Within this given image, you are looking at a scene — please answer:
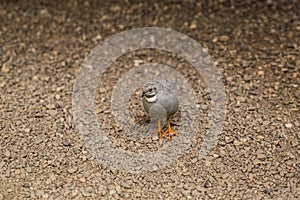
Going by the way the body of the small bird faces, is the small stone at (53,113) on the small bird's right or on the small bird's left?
on the small bird's right

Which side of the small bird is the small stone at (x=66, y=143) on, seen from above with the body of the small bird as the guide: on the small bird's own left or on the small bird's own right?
on the small bird's own right

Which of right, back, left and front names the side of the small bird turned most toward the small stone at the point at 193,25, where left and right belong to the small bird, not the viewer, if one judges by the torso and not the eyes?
back

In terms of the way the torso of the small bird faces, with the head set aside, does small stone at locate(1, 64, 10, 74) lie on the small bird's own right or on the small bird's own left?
on the small bird's own right

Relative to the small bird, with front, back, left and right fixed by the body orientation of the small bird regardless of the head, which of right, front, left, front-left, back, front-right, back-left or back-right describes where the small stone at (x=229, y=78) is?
back

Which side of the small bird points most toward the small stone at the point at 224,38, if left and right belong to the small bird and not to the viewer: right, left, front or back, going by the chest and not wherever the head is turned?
back

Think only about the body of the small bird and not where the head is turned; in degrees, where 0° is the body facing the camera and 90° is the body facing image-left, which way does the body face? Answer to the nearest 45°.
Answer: approximately 45°

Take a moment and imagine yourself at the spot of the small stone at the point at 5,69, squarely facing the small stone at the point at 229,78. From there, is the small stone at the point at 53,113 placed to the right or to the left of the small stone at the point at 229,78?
right
